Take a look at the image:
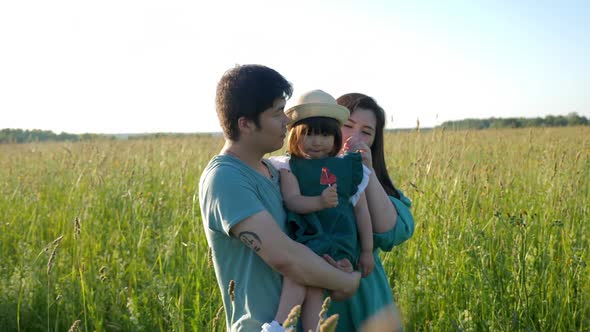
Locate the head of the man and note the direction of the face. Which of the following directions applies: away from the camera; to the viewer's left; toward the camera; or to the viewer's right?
to the viewer's right

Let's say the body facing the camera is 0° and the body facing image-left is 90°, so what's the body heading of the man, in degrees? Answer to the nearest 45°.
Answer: approximately 270°

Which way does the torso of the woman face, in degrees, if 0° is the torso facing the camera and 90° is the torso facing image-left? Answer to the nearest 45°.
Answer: approximately 45°

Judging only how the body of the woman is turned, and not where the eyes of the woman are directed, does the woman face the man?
yes

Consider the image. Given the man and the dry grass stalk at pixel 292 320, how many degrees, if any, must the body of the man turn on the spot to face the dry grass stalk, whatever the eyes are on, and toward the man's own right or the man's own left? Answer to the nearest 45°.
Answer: approximately 90° to the man's own right

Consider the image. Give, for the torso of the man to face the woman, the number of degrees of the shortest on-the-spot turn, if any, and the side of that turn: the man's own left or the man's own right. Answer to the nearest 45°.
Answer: approximately 45° to the man's own left

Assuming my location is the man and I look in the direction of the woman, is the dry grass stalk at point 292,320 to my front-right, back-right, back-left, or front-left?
back-right

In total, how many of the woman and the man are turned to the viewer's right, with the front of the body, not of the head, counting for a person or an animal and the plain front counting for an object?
1
